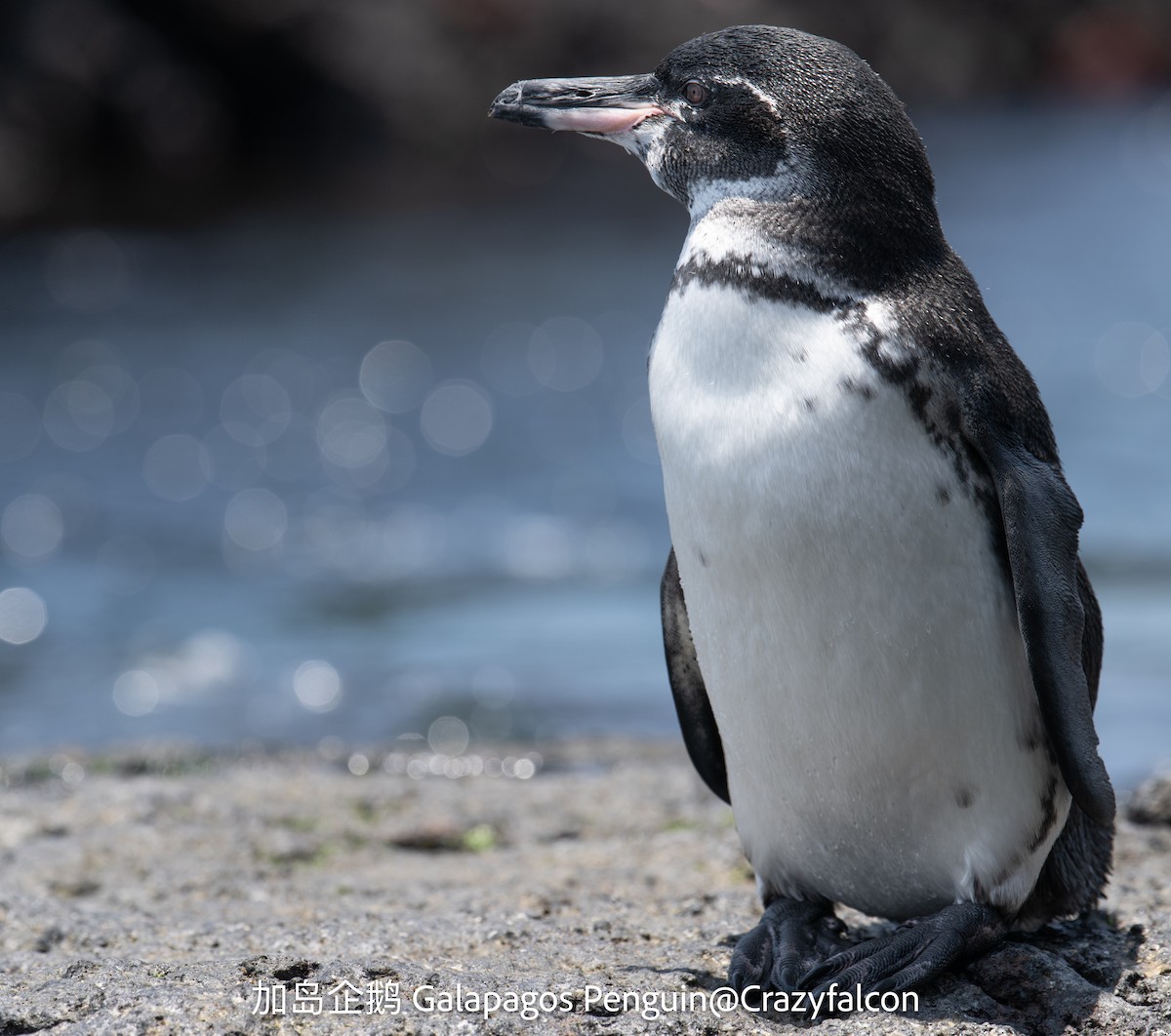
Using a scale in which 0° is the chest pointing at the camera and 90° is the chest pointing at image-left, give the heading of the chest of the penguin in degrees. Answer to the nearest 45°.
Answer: approximately 45°
